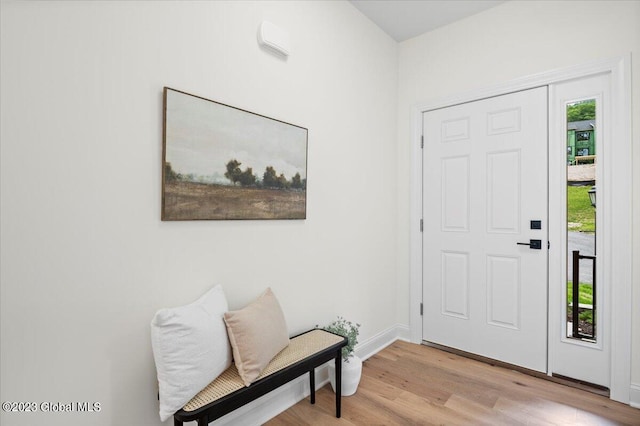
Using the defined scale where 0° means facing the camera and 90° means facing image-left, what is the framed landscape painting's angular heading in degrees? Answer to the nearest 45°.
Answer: approximately 315°
